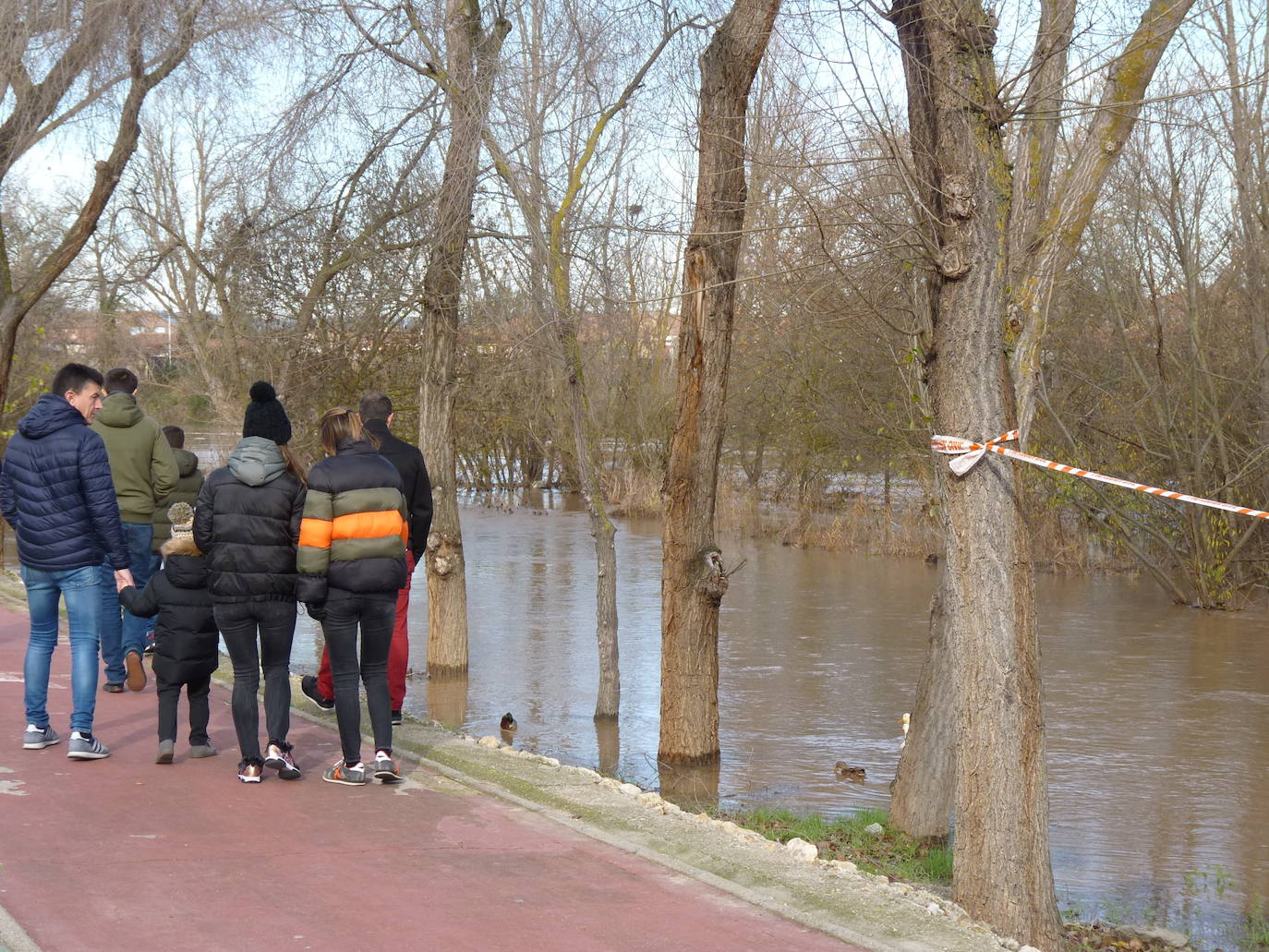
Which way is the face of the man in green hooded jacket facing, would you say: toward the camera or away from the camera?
away from the camera

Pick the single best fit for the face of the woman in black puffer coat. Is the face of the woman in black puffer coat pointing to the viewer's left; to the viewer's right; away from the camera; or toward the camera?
away from the camera

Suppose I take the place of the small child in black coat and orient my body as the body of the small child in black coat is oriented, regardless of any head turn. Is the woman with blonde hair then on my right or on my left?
on my right

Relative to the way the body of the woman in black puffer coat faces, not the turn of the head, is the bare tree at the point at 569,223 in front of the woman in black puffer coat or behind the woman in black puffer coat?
in front

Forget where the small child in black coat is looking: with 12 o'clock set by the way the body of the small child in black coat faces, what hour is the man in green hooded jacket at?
The man in green hooded jacket is roughly at 12 o'clock from the small child in black coat.

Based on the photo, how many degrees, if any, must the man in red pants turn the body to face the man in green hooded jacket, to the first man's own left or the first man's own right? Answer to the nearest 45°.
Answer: approximately 45° to the first man's own left

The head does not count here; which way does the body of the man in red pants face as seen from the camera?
away from the camera

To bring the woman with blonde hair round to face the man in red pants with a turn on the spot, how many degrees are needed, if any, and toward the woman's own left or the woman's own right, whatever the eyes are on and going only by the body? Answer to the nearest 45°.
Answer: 0° — they already face them

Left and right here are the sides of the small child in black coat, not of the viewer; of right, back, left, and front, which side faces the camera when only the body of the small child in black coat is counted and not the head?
back
